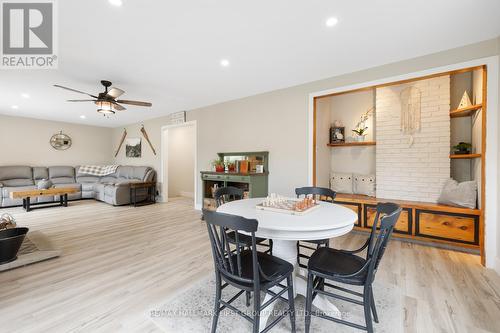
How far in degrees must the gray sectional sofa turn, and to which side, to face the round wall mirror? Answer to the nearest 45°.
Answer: approximately 180°

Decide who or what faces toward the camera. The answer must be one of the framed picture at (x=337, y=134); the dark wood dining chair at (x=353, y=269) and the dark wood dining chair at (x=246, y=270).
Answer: the framed picture

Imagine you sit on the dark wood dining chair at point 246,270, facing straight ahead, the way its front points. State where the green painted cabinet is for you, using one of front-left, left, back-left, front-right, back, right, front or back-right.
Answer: front-left

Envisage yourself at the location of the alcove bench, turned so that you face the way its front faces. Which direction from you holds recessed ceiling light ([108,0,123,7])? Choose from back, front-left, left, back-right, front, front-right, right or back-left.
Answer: front

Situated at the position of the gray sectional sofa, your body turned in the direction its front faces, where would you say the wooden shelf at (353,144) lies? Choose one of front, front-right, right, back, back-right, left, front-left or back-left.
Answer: front-left

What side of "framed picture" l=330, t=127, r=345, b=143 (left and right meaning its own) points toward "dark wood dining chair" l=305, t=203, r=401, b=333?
front

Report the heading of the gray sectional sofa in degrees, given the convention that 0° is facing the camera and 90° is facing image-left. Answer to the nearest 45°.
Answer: approximately 0°

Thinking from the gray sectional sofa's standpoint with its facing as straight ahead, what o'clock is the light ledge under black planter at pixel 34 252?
The light ledge under black planter is roughly at 12 o'clock from the gray sectional sofa.

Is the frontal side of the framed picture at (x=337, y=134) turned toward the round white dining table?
yes

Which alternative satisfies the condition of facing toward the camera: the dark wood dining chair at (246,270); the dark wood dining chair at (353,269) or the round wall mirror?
the round wall mirror

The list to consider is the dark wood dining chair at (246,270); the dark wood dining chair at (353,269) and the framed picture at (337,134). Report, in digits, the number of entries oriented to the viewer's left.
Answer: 1

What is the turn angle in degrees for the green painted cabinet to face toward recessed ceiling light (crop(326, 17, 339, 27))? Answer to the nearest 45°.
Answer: approximately 45° to its left

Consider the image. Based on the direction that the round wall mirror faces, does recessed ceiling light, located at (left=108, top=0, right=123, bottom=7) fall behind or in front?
in front

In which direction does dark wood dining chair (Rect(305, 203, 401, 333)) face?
to the viewer's left
